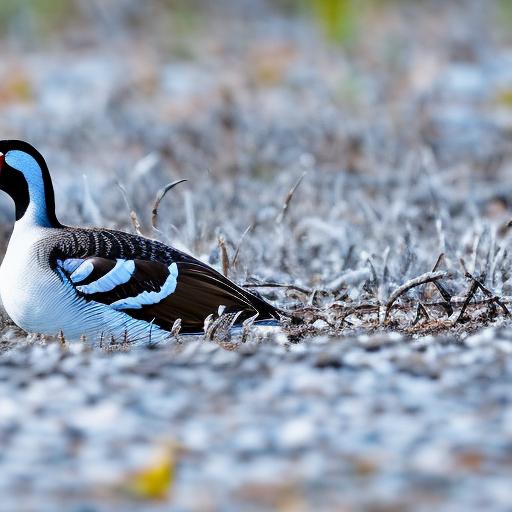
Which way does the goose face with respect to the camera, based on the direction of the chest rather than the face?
to the viewer's left

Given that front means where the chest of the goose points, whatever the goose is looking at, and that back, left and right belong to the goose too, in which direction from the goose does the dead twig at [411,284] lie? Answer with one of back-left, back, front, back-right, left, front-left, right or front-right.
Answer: back

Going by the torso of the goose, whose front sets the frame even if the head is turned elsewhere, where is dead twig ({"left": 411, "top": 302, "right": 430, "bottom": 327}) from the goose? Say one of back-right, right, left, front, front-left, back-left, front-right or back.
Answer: back

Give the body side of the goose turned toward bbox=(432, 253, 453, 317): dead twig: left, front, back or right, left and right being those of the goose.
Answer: back

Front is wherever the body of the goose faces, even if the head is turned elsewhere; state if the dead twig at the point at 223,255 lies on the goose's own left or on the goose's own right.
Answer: on the goose's own right

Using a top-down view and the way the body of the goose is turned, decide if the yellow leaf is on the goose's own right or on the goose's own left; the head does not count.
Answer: on the goose's own left
